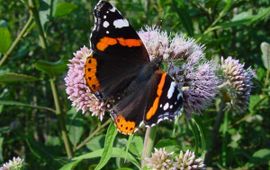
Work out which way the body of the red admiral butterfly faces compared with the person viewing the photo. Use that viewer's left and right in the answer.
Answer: facing away from the viewer and to the right of the viewer

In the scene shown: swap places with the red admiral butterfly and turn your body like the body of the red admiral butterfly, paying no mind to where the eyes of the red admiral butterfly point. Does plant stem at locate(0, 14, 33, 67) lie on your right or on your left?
on your left

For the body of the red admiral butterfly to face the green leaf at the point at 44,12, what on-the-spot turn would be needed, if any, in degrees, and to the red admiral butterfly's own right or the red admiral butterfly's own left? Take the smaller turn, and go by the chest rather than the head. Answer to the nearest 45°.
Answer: approximately 90° to the red admiral butterfly's own left

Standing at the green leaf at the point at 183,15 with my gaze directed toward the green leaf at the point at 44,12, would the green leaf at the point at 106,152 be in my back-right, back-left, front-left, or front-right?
front-left

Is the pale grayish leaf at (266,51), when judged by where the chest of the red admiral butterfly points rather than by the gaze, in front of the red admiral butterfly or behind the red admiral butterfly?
in front

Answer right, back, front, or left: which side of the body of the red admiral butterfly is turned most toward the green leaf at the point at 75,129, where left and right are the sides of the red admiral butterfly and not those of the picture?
left

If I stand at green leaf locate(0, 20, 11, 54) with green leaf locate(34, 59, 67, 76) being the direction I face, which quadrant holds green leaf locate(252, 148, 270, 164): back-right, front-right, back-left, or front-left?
front-left

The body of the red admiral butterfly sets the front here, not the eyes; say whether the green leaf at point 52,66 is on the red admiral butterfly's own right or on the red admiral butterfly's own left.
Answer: on the red admiral butterfly's own left
